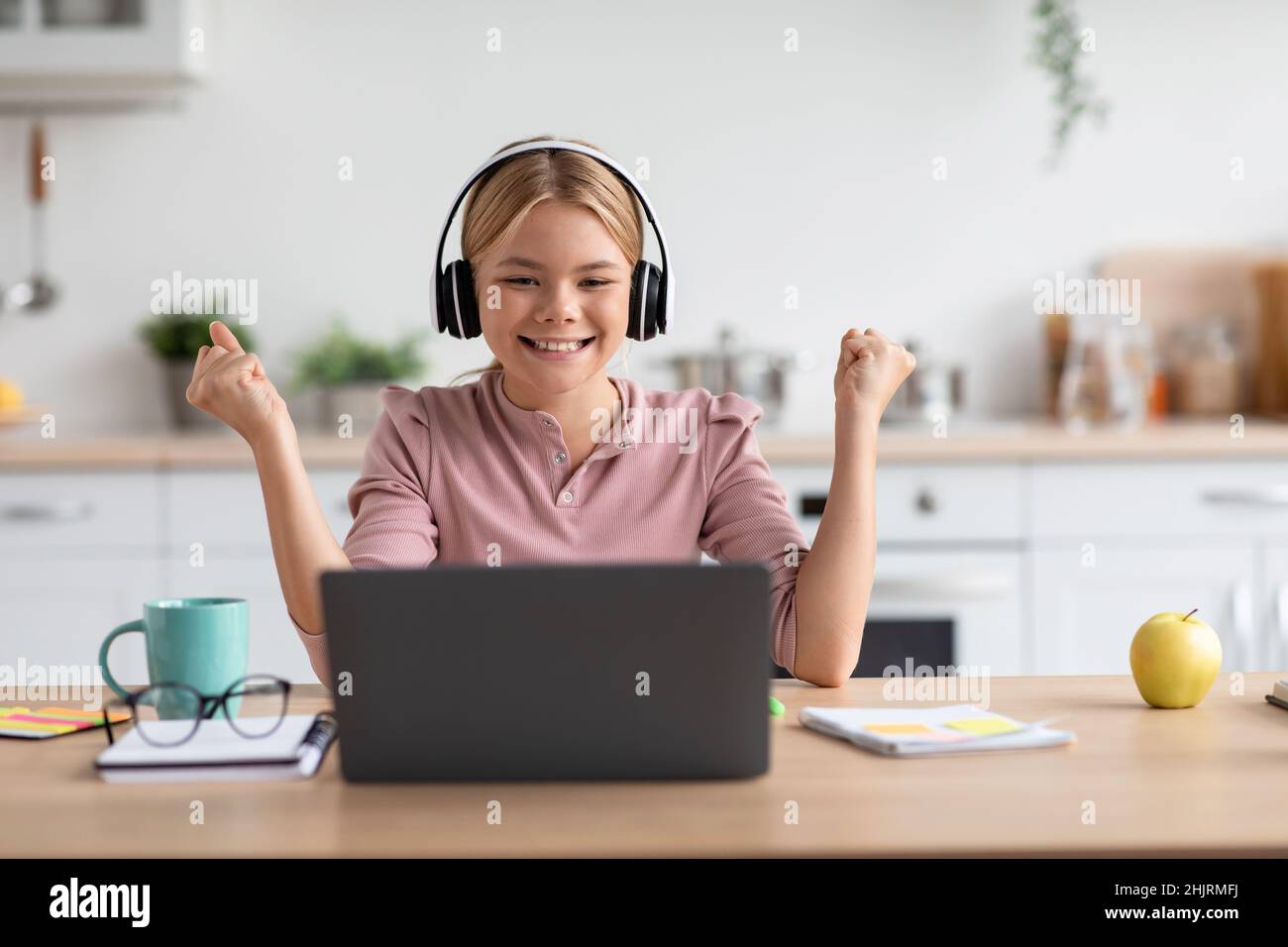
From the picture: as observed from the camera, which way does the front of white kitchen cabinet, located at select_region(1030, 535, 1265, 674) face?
facing the viewer

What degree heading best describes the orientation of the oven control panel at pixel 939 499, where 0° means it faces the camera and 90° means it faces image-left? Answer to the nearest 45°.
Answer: approximately 0°

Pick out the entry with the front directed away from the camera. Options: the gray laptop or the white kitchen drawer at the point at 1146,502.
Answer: the gray laptop

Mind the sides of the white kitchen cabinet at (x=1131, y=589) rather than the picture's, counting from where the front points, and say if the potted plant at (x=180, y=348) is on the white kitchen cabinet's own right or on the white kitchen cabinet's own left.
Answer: on the white kitchen cabinet's own right

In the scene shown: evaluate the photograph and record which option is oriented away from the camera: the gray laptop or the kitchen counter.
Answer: the gray laptop

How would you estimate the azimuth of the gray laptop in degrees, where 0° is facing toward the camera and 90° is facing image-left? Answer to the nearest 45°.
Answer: approximately 180°

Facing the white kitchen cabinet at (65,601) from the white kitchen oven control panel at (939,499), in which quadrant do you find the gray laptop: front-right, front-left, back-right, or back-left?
front-left

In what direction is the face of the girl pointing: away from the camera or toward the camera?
toward the camera

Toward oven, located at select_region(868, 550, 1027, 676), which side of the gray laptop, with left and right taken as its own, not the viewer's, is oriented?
front

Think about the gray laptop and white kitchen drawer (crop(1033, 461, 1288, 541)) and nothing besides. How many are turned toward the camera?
1

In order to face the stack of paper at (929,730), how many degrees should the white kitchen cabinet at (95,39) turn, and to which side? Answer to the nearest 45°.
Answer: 0° — it already faces it

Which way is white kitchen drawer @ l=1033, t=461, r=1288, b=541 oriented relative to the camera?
toward the camera

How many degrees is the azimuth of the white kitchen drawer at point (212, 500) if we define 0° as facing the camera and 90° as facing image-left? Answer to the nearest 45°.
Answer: approximately 0°

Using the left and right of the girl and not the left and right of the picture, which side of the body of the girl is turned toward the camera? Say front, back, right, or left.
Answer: front
